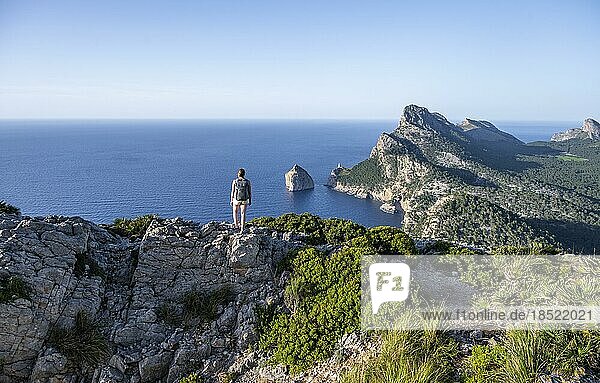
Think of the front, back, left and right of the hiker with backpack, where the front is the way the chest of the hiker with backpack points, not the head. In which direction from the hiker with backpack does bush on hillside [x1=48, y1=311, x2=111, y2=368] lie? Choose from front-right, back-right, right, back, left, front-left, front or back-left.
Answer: back-left

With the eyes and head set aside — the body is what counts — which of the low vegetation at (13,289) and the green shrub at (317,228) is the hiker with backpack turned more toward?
the green shrub

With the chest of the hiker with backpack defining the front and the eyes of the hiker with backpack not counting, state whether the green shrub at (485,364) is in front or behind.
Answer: behind

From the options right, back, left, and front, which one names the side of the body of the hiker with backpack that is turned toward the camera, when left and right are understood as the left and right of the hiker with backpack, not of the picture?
back

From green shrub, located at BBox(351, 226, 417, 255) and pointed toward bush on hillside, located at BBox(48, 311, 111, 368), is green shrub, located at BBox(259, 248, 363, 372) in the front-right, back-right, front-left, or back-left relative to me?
front-left

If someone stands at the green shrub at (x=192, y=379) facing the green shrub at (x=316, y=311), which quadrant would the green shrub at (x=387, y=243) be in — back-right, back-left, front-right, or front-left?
front-left

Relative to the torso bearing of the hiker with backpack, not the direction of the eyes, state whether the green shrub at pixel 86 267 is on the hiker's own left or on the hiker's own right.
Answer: on the hiker's own left

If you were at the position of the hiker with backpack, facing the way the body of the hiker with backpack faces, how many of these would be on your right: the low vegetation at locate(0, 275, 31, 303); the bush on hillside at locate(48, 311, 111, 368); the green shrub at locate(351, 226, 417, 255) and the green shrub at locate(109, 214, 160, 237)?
1

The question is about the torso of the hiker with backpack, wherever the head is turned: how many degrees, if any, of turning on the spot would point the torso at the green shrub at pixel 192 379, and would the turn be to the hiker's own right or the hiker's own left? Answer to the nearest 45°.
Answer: approximately 180°

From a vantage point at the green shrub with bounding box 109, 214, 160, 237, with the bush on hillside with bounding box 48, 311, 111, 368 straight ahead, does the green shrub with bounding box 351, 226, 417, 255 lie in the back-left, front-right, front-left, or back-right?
front-left

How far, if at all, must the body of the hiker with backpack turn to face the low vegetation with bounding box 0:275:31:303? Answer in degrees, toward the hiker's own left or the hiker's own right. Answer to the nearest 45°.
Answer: approximately 135° to the hiker's own left

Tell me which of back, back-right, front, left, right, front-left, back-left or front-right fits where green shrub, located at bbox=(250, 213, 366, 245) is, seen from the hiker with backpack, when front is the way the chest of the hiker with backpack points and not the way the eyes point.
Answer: front-right

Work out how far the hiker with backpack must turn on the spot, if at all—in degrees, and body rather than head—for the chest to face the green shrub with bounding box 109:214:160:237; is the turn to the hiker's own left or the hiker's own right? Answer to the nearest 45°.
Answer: approximately 45° to the hiker's own left
